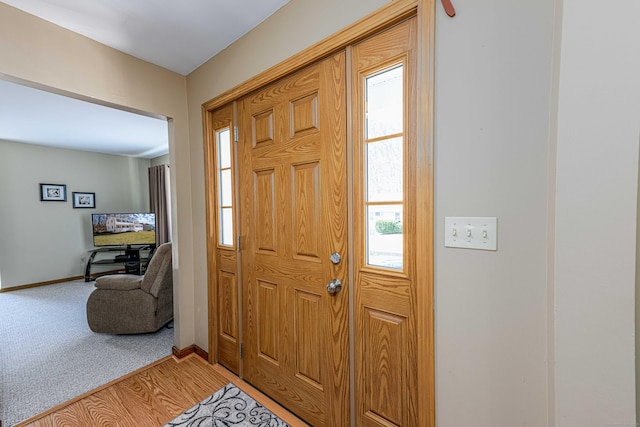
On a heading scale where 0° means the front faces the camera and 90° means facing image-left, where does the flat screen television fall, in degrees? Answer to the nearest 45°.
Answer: approximately 0°

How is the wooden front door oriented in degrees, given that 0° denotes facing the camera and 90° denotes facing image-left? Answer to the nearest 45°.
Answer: approximately 45°

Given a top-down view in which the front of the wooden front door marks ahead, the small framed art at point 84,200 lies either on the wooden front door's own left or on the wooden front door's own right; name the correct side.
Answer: on the wooden front door's own right

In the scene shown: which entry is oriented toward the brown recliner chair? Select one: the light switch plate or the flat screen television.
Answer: the flat screen television

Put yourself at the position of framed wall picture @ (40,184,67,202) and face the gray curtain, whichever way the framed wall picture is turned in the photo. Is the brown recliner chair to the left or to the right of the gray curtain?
right

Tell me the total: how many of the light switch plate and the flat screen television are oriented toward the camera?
2

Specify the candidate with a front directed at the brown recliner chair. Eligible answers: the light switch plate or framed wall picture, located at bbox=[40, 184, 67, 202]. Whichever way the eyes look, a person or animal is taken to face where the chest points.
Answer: the framed wall picture

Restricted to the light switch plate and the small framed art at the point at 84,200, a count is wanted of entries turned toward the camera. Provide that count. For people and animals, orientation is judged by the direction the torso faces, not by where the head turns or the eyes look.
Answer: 2

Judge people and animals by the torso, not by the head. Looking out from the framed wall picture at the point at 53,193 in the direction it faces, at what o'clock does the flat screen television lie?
The flat screen television is roughly at 10 o'clock from the framed wall picture.

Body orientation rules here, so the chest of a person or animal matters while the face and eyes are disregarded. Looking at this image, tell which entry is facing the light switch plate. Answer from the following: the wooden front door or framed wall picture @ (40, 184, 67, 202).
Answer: the framed wall picture

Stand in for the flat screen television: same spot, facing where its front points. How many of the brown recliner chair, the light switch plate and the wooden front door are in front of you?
3

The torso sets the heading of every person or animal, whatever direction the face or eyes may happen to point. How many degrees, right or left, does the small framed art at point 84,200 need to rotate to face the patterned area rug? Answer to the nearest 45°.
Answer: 0° — it already faces it

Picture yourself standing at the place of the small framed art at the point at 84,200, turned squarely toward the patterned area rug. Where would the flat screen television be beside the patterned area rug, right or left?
left
